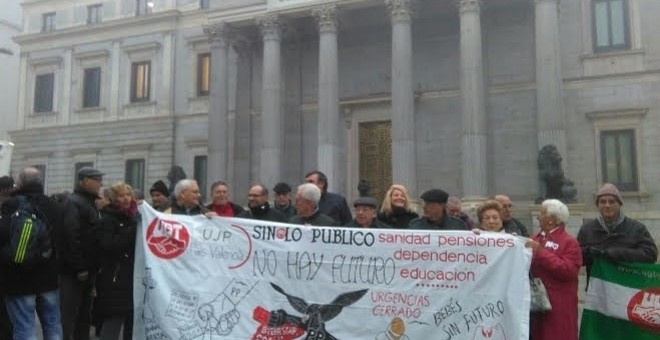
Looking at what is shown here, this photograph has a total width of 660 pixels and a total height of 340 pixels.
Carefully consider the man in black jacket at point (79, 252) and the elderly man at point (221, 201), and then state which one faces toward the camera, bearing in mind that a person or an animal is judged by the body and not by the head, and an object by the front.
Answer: the elderly man

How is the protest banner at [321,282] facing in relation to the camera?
toward the camera

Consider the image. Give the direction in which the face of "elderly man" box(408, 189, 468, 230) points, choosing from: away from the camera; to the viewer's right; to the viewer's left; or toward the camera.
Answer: toward the camera

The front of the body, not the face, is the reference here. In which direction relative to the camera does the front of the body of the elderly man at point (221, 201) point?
toward the camera

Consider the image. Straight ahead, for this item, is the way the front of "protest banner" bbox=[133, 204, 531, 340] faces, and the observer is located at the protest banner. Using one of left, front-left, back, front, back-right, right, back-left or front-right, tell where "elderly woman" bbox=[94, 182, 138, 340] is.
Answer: right

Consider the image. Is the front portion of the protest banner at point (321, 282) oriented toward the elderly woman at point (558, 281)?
no

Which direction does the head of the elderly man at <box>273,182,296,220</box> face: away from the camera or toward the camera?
toward the camera

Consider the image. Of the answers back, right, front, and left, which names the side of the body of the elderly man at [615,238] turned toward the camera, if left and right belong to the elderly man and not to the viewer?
front

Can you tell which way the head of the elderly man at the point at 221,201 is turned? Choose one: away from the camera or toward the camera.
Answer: toward the camera

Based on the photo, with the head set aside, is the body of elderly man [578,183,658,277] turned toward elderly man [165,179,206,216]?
no

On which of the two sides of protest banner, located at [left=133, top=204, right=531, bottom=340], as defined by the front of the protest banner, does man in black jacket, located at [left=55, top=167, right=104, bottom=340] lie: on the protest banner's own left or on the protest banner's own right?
on the protest banner's own right

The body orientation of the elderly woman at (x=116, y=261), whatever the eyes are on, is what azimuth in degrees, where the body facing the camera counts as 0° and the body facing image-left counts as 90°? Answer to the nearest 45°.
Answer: approximately 315°
